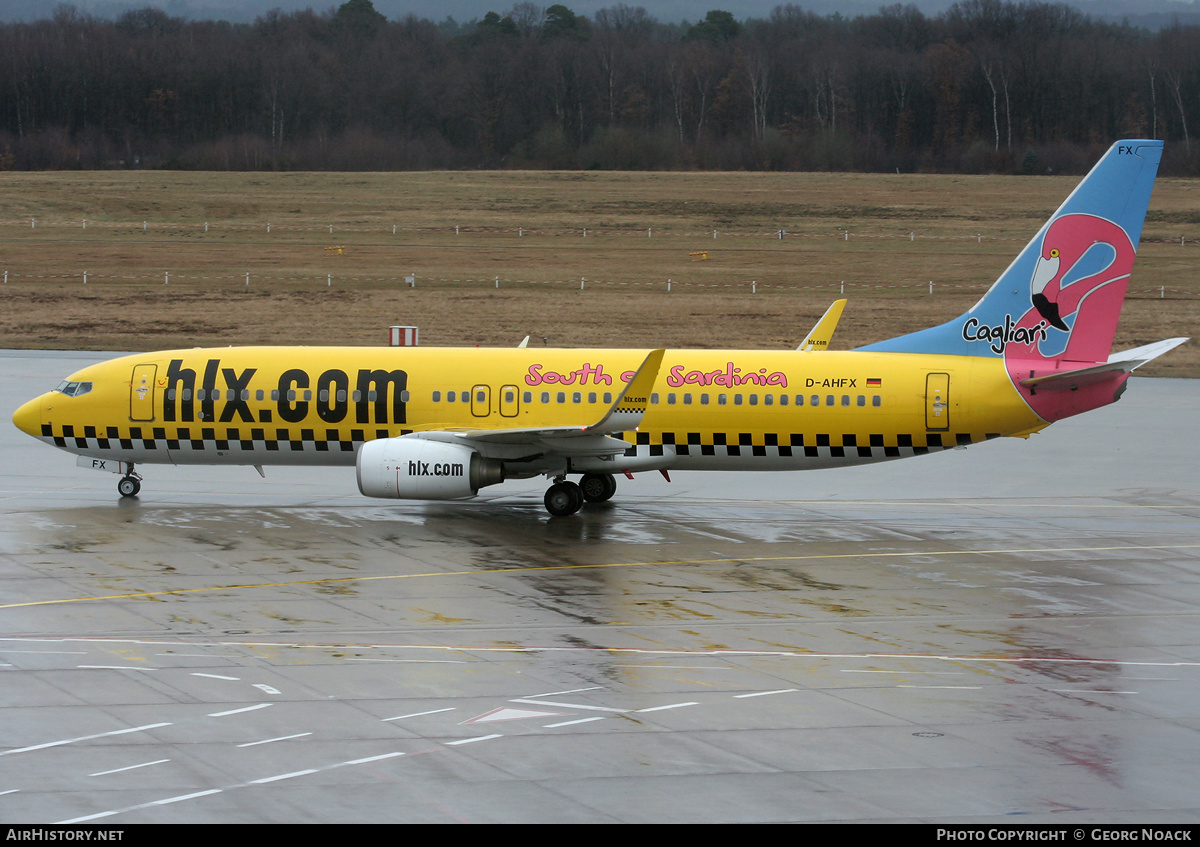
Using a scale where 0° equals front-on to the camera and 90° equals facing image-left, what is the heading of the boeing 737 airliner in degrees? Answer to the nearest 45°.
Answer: approximately 90°
